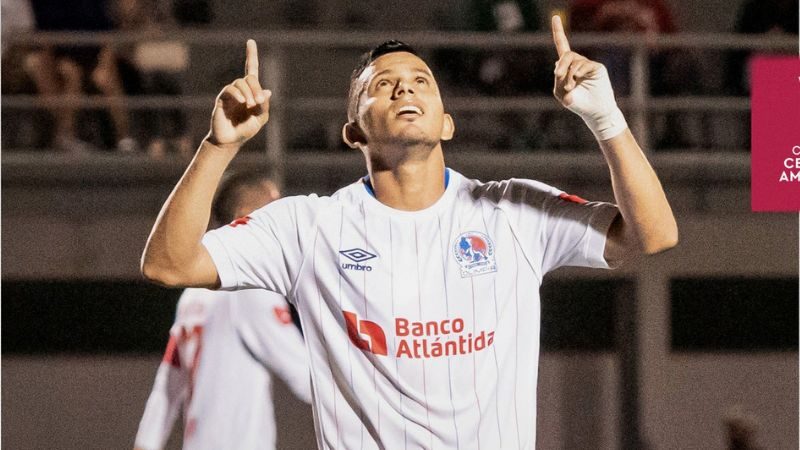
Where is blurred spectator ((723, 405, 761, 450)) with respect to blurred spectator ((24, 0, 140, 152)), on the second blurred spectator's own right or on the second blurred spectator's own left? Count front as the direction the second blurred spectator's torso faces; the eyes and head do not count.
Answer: on the second blurred spectator's own left

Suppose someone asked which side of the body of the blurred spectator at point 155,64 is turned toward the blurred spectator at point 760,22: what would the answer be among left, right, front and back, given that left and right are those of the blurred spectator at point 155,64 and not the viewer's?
left

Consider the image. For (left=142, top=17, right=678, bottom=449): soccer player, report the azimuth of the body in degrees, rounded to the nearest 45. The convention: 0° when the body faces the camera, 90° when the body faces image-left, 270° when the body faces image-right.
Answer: approximately 0°

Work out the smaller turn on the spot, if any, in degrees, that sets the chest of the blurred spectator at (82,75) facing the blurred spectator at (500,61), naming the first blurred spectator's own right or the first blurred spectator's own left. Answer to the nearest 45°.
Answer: approximately 90° to the first blurred spectator's own left

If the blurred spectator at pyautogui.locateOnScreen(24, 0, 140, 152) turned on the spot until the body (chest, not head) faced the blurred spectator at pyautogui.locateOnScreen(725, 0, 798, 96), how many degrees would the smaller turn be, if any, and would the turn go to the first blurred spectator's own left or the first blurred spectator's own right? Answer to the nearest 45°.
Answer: approximately 90° to the first blurred spectator's own left

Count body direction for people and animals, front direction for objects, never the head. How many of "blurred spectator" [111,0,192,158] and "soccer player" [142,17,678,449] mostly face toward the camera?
2

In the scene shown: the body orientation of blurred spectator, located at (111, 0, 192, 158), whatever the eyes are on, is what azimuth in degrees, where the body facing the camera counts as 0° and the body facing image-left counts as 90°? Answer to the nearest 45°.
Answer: approximately 0°

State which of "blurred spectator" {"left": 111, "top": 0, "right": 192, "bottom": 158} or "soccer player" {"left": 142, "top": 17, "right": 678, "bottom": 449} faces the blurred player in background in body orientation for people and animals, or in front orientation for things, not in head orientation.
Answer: the blurred spectator
